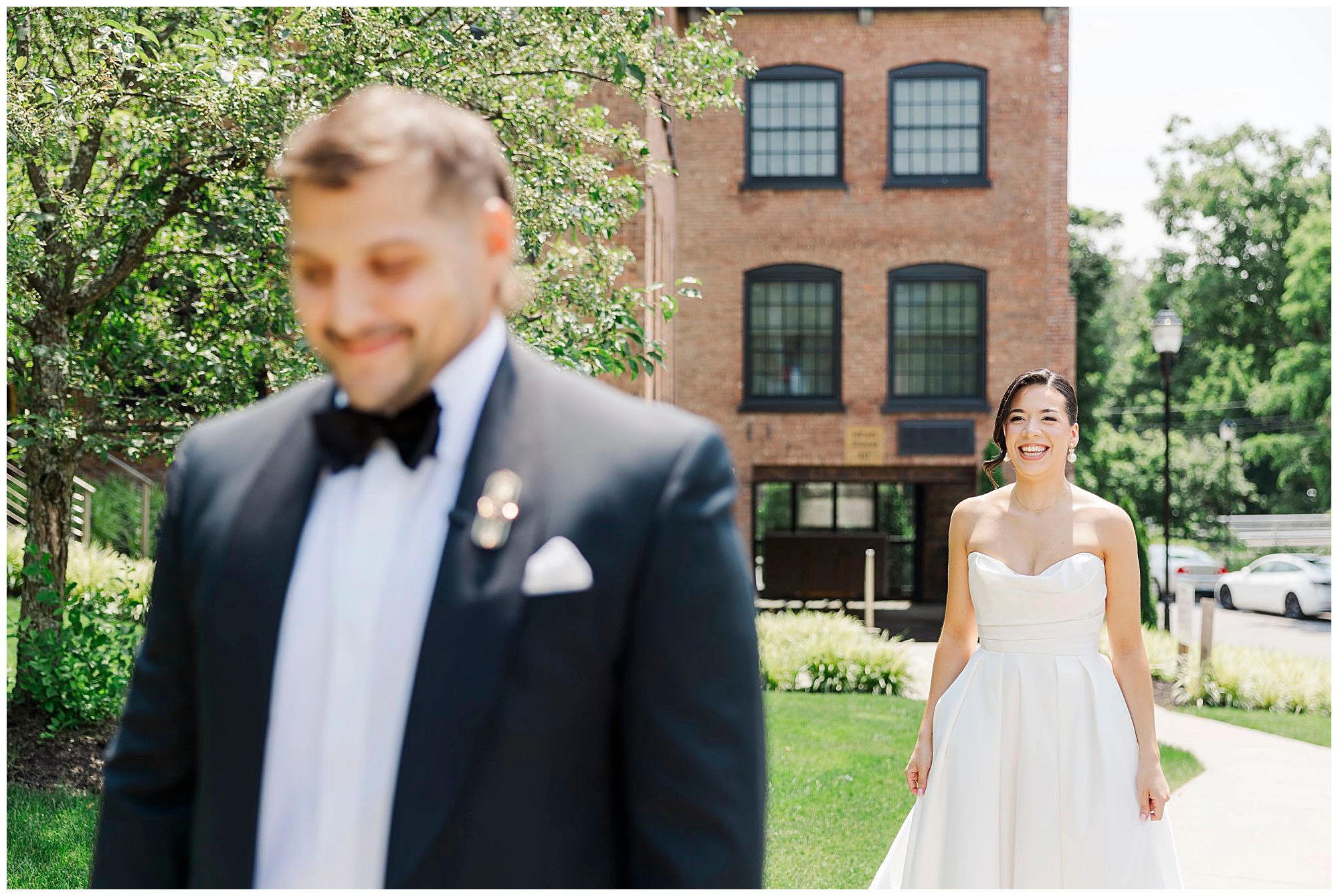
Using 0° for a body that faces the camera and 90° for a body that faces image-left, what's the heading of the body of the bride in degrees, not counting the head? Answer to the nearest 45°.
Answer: approximately 0°

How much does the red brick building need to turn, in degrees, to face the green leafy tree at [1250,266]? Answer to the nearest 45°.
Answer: approximately 135° to its left

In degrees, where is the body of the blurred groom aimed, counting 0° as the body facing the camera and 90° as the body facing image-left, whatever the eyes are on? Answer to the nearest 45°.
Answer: approximately 45°

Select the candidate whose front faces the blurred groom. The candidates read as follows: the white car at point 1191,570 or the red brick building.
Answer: the red brick building

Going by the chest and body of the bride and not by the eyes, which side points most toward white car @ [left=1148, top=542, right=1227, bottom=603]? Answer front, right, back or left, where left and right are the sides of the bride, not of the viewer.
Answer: back

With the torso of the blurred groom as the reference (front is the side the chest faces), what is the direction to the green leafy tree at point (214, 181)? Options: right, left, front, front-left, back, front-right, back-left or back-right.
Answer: back-right

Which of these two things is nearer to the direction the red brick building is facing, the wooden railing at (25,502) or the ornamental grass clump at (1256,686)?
the ornamental grass clump

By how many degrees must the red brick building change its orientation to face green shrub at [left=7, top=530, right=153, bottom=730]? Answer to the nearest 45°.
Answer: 0° — it already faces it

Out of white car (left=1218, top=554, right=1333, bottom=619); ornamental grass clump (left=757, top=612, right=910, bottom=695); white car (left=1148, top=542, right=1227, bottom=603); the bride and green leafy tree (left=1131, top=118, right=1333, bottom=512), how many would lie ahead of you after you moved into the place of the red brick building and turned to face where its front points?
2

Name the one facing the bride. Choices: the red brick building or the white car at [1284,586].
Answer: the red brick building
